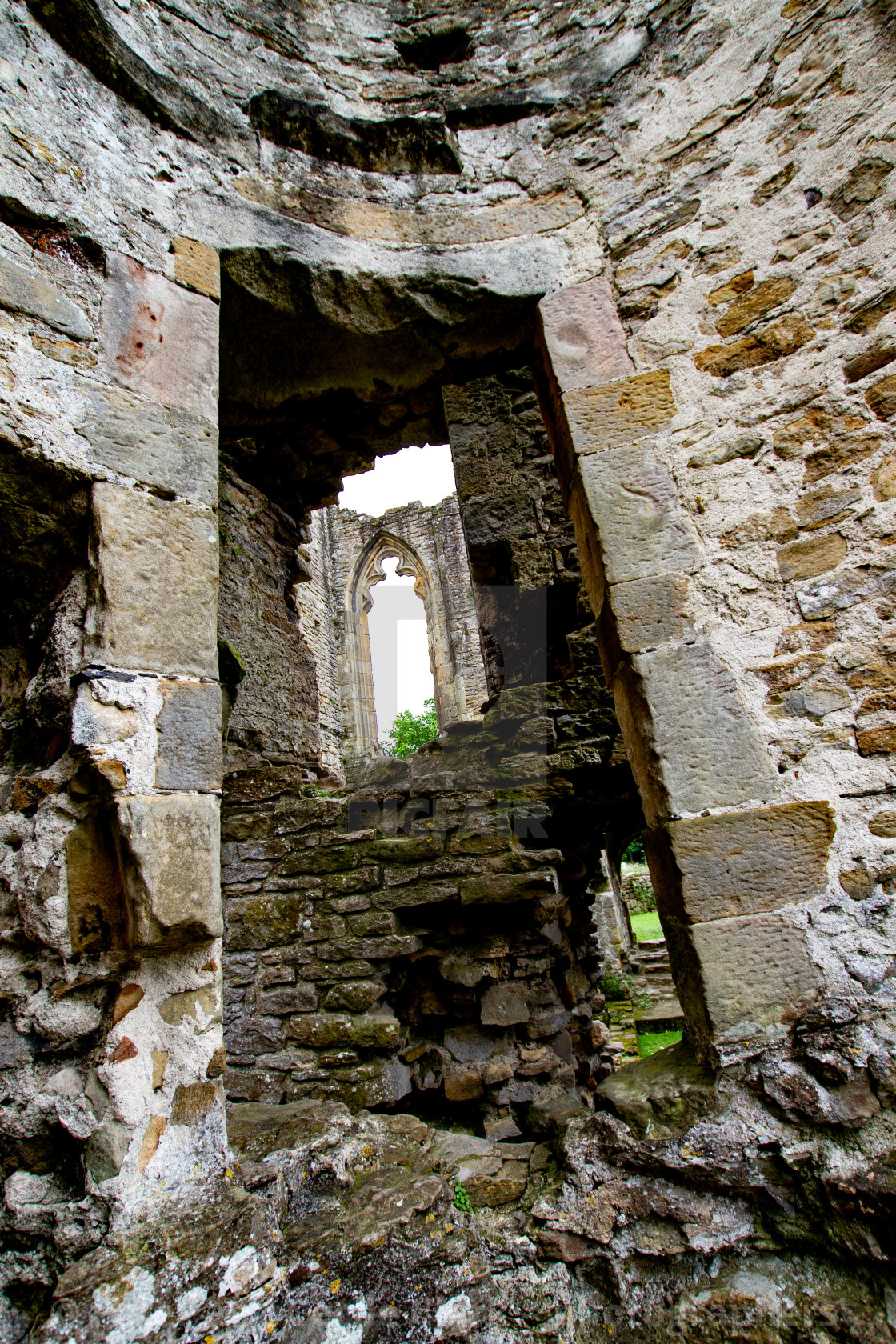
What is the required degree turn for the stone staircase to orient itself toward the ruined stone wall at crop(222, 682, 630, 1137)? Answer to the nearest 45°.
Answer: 0° — it already faces it

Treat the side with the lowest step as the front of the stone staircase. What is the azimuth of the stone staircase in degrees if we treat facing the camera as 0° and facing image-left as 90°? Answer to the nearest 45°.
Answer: approximately 0°

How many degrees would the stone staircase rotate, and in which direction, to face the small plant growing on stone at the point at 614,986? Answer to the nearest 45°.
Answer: approximately 45° to its right

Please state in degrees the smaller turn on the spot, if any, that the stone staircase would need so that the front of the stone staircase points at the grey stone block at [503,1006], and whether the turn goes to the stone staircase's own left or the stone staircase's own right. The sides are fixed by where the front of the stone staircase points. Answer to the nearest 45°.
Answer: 0° — it already faces it

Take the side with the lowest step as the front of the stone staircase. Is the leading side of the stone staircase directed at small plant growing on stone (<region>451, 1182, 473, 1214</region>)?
yes

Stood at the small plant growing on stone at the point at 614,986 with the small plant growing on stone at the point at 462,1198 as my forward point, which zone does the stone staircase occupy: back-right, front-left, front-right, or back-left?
back-left
